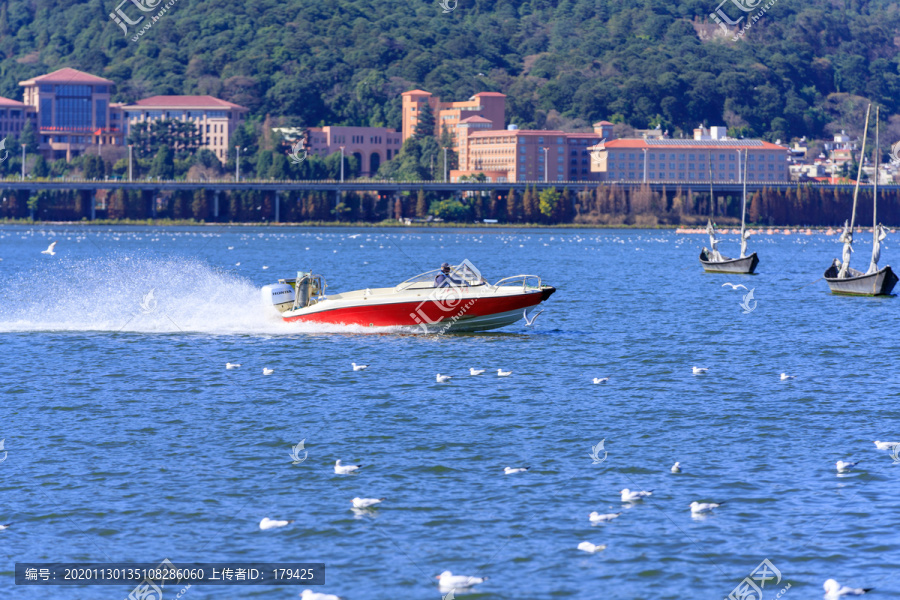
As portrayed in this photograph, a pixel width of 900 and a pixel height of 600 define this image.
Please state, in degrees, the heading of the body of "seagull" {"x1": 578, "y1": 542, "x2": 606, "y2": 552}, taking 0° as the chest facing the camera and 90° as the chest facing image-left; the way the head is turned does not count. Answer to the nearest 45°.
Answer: approximately 90°

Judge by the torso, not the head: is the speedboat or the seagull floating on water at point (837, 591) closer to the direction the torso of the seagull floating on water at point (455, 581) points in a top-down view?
the speedboat

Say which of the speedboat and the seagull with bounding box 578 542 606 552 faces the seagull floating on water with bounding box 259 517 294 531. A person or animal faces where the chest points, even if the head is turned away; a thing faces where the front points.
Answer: the seagull

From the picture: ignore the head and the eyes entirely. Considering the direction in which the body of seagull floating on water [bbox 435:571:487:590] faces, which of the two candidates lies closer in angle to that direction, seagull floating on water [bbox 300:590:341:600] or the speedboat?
the seagull floating on water

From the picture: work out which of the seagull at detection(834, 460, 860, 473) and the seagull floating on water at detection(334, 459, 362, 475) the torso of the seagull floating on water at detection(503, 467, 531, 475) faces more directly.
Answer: the seagull floating on water

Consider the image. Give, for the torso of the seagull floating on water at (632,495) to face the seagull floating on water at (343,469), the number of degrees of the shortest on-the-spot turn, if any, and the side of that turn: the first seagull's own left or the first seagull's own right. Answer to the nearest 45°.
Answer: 0° — it already faces it

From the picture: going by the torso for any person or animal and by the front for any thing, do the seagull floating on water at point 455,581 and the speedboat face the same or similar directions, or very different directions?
very different directions
